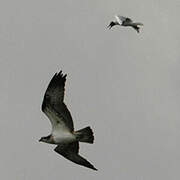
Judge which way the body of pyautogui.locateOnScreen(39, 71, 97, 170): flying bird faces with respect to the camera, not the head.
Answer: to the viewer's left
